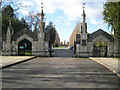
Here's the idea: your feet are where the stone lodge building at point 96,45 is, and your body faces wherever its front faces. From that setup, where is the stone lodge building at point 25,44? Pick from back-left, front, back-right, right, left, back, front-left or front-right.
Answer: right

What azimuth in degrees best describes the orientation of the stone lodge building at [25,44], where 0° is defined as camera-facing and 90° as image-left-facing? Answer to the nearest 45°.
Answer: approximately 0°

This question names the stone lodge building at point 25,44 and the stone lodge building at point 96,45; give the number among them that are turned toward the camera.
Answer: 2
